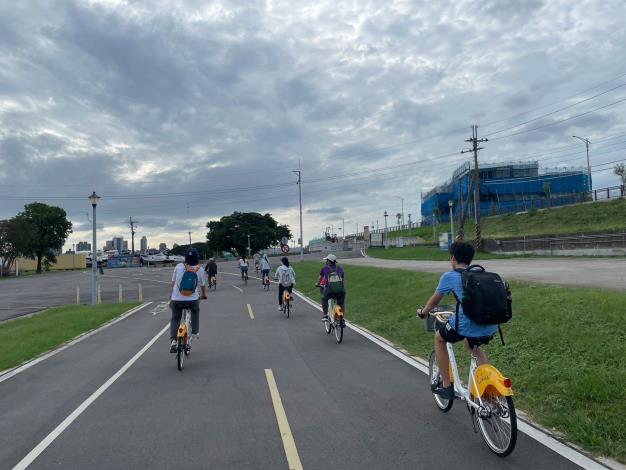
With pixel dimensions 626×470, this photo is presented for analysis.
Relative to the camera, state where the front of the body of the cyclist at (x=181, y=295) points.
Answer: away from the camera

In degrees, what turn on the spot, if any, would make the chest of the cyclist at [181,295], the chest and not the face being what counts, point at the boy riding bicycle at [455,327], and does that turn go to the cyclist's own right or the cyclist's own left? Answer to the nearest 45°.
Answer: approximately 135° to the cyclist's own right

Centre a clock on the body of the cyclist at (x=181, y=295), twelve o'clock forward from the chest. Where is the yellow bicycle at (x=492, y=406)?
The yellow bicycle is roughly at 5 o'clock from the cyclist.

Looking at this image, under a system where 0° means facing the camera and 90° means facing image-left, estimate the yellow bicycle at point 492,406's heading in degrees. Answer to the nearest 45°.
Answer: approximately 135°
